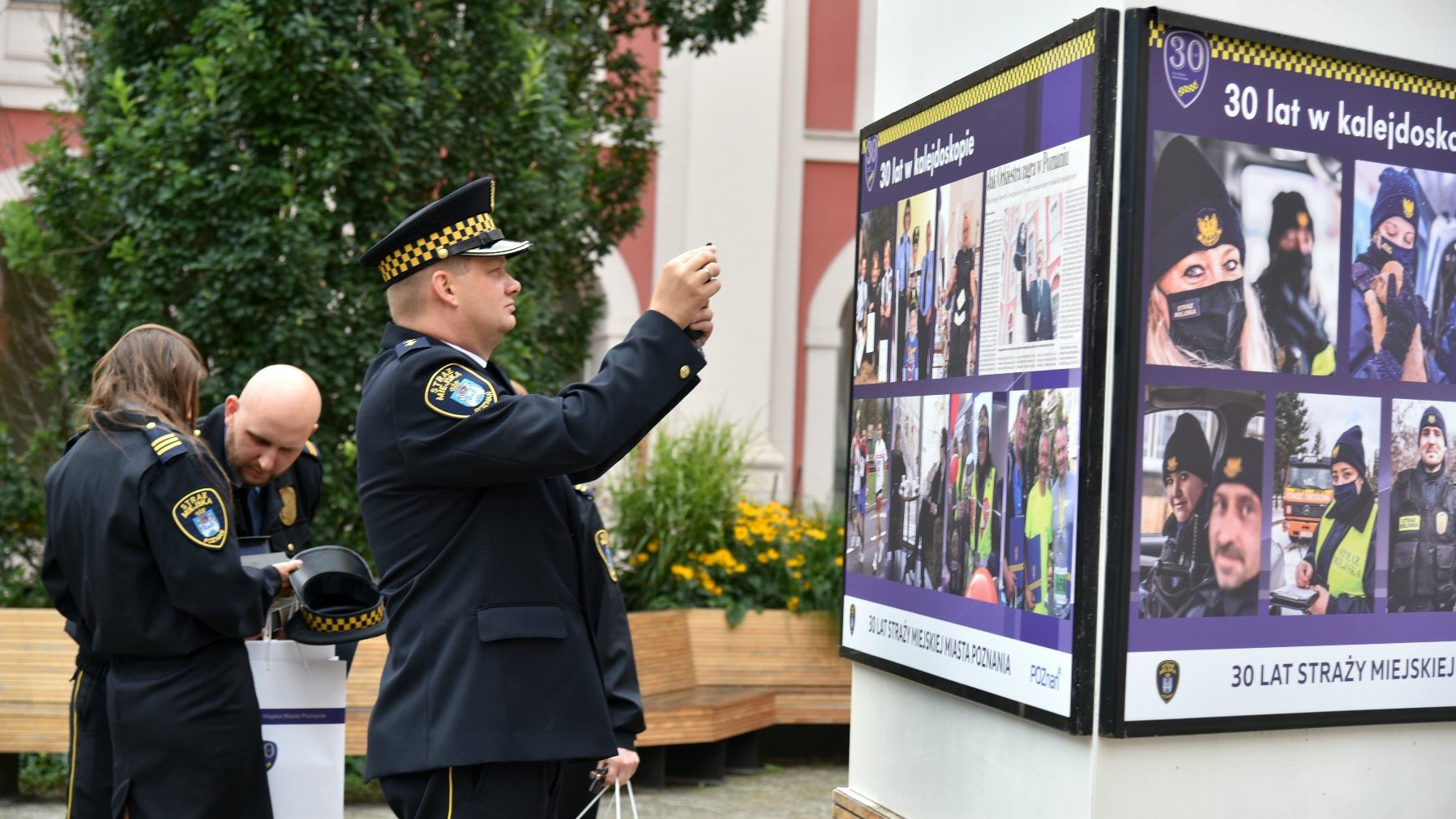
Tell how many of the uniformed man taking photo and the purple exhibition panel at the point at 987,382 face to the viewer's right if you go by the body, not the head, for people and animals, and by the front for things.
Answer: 1

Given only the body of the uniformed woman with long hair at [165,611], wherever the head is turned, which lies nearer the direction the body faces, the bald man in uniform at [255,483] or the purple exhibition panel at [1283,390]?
the bald man in uniform

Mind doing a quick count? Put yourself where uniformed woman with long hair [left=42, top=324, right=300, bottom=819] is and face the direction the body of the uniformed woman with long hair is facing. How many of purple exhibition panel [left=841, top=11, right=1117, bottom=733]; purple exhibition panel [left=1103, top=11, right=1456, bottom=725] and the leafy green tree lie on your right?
2

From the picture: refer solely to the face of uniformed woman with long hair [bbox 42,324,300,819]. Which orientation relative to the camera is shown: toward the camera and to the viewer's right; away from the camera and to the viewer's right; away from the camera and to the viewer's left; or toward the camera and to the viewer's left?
away from the camera and to the viewer's right

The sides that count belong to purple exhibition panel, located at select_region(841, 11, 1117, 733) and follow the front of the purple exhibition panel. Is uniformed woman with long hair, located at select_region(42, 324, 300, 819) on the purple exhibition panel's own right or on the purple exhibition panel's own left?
on the purple exhibition panel's own right

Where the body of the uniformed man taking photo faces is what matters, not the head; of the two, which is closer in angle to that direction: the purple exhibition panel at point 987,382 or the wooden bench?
the purple exhibition panel

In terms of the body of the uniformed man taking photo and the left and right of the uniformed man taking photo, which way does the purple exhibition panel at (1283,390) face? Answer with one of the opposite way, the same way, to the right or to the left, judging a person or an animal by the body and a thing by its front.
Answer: to the right

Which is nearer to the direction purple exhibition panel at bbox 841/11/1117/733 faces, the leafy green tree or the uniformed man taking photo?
the uniformed man taking photo

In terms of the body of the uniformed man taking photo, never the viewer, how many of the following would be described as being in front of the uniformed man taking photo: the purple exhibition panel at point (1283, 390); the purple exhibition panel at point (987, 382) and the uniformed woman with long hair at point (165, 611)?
2

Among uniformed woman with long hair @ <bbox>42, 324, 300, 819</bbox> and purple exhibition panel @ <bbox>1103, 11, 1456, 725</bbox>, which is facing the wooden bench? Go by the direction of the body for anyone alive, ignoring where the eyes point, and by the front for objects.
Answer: the uniformed woman with long hair

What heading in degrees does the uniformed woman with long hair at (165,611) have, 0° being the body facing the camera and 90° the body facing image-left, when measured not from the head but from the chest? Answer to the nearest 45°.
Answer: approximately 225°

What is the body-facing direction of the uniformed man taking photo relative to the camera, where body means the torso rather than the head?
to the viewer's right

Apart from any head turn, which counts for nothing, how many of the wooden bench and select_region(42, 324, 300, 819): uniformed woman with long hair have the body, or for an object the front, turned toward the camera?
1

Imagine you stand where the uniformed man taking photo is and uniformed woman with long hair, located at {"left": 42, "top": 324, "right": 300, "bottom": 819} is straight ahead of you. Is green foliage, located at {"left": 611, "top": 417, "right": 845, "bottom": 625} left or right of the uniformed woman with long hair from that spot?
right
